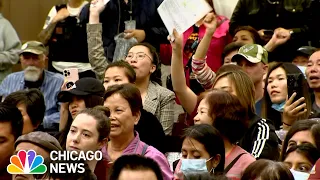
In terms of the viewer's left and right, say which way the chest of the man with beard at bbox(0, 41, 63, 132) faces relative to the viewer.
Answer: facing the viewer

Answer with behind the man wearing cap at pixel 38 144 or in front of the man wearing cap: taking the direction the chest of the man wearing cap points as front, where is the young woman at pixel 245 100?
behind

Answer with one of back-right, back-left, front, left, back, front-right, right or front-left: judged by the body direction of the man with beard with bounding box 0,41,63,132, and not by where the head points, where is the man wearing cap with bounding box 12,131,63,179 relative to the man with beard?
front

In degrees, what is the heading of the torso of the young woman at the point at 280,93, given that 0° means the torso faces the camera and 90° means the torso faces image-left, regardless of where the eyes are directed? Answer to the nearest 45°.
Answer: approximately 45°

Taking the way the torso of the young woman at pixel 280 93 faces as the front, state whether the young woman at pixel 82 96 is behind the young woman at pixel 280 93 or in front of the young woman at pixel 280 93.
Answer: in front

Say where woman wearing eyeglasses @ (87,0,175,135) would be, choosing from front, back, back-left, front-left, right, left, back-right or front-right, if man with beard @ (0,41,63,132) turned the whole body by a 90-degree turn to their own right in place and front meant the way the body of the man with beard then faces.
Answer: back-left

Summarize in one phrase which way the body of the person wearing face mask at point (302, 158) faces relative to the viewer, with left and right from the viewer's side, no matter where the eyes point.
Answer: facing the viewer and to the left of the viewer

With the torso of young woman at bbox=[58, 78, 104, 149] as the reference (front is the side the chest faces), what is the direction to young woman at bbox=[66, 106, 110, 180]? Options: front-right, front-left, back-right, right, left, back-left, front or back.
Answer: front-left

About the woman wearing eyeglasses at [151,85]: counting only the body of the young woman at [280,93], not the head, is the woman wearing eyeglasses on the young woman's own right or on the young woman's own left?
on the young woman's own right
